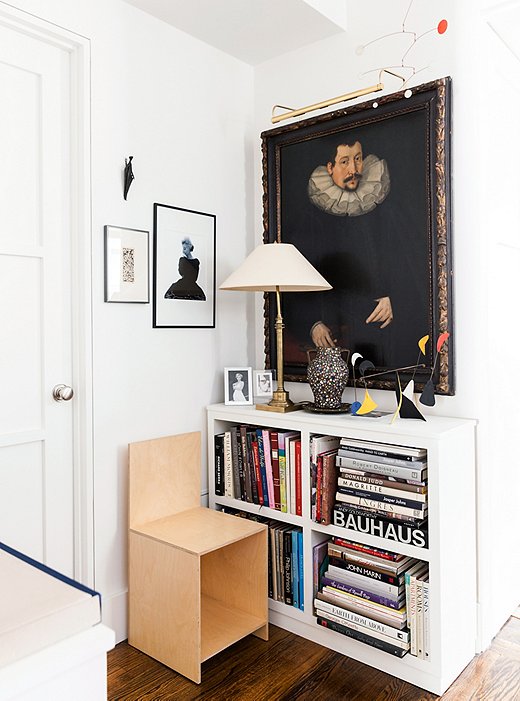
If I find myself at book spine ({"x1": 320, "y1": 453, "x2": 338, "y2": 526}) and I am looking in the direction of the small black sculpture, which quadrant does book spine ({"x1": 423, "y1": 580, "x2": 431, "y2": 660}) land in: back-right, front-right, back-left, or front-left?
back-left

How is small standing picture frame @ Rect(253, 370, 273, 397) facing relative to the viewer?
toward the camera

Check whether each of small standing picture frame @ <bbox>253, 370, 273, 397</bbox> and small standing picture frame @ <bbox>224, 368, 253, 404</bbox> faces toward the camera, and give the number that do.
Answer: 2

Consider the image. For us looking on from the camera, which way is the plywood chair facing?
facing the viewer and to the right of the viewer

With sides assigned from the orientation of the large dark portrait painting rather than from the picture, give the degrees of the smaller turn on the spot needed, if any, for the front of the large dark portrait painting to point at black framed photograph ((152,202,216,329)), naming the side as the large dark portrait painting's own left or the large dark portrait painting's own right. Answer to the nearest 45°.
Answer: approximately 45° to the large dark portrait painting's own right

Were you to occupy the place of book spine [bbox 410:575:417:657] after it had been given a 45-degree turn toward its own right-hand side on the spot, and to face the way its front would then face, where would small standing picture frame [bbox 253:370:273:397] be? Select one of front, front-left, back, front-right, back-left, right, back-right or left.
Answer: front-right

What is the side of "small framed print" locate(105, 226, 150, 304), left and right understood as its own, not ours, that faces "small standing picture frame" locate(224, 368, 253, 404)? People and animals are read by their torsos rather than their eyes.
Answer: left

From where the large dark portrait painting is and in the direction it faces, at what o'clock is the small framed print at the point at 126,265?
The small framed print is roughly at 1 o'clock from the large dark portrait painting.

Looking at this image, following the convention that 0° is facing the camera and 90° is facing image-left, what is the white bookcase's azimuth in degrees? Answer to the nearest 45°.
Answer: approximately 45°

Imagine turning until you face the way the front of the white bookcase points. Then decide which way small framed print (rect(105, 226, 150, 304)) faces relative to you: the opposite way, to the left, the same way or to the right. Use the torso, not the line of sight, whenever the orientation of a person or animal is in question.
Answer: to the left

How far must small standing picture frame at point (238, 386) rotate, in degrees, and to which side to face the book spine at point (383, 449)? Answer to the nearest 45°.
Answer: approximately 45° to its left

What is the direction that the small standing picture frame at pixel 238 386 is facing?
toward the camera

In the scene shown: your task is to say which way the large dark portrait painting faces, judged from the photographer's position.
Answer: facing the viewer and to the left of the viewer

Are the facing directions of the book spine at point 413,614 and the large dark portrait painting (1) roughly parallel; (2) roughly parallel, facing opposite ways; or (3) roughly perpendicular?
roughly parallel
